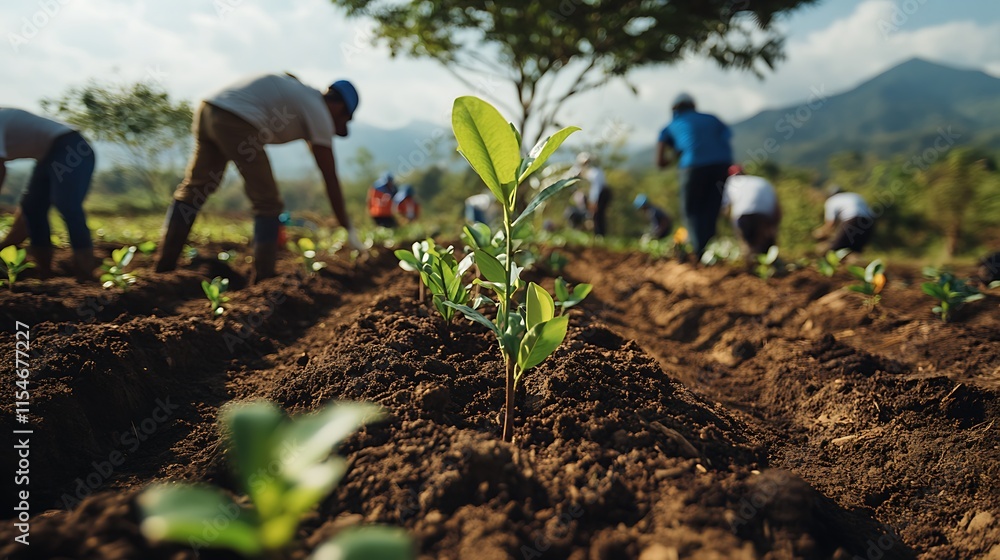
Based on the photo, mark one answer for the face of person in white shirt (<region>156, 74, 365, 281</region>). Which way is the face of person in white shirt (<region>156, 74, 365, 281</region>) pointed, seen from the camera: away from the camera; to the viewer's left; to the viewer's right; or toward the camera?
to the viewer's right

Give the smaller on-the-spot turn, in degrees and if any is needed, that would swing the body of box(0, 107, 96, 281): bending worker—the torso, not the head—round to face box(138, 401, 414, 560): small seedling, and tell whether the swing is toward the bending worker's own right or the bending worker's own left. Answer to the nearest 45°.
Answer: approximately 90° to the bending worker's own left

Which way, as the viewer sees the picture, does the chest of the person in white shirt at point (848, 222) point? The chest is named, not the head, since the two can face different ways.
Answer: to the viewer's left

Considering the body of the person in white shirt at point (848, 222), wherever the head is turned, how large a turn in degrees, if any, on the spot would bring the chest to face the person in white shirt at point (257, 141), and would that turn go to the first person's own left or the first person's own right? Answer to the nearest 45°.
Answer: approximately 45° to the first person's own left

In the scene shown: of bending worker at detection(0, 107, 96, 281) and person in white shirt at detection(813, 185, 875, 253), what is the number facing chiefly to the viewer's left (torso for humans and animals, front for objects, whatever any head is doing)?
2

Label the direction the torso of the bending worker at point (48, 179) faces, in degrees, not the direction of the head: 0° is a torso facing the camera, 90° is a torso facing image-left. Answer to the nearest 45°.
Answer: approximately 90°

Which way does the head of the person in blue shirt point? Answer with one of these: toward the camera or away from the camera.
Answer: away from the camera
